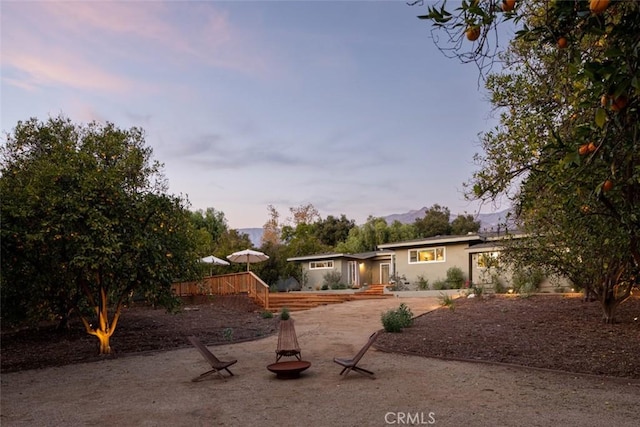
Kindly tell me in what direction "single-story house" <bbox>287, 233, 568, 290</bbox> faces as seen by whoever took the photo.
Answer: facing the viewer

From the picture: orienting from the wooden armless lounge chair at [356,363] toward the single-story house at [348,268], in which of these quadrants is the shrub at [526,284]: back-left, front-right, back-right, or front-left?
front-right

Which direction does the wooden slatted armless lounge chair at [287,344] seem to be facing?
toward the camera

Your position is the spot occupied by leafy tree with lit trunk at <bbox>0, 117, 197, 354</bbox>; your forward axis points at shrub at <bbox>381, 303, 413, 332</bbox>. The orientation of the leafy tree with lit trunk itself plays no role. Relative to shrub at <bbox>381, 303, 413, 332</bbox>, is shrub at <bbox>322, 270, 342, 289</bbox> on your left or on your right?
left

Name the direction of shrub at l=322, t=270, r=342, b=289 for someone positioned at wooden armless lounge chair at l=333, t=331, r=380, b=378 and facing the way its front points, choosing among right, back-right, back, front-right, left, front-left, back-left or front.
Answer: right

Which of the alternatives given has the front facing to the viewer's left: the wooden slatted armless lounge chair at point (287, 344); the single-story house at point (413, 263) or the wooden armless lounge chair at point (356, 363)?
the wooden armless lounge chair at point (356, 363)

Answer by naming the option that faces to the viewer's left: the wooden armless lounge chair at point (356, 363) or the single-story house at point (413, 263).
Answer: the wooden armless lounge chair

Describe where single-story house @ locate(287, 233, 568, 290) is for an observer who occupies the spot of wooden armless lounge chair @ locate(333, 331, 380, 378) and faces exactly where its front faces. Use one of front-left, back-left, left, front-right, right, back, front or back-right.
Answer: right

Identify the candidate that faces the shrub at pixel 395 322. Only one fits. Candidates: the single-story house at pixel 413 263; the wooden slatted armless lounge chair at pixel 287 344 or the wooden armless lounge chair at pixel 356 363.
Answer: the single-story house

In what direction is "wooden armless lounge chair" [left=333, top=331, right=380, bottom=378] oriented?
to the viewer's left

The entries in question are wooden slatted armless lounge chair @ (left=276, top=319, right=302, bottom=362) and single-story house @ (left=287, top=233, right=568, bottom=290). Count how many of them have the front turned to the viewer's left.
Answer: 0

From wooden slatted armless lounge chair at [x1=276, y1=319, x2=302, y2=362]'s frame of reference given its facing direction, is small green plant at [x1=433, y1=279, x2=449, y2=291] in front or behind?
behind

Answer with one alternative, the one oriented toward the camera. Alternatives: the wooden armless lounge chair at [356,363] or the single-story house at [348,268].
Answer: the single-story house

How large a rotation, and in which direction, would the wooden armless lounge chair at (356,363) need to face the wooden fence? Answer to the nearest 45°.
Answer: approximately 90° to its right

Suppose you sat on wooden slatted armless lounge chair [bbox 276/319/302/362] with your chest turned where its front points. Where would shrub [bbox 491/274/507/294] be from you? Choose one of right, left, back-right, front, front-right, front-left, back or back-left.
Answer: back-left

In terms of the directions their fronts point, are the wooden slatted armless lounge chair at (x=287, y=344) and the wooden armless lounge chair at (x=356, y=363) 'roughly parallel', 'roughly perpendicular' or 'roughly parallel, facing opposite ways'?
roughly perpendicular
